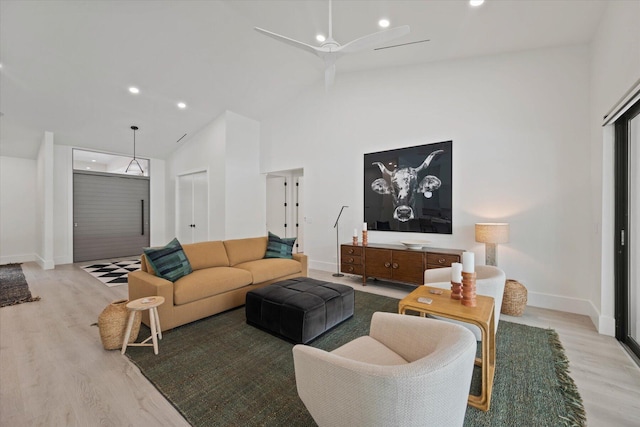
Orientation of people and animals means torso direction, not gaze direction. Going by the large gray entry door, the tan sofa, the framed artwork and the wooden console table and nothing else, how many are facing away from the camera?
0

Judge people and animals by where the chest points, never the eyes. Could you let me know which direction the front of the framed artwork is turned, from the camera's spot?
facing the viewer and to the left of the viewer

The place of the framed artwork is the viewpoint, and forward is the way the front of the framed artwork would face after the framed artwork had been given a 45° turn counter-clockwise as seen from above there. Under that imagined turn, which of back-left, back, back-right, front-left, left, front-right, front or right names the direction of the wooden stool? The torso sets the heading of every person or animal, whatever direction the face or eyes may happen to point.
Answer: front-right

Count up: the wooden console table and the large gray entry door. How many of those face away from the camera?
0

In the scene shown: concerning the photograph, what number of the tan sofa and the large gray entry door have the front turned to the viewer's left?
0

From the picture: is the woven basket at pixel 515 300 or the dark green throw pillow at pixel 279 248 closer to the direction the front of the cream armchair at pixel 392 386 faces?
the dark green throw pillow

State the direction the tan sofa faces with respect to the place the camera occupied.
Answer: facing the viewer and to the right of the viewer

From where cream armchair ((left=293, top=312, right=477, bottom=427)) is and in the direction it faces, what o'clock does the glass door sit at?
The glass door is roughly at 3 o'clock from the cream armchair.

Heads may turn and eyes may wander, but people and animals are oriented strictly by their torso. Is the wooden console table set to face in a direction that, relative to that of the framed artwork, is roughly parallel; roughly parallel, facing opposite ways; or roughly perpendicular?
roughly parallel

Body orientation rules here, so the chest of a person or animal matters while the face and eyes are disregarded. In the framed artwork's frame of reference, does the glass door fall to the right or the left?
on its left

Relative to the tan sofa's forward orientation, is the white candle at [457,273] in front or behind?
in front
